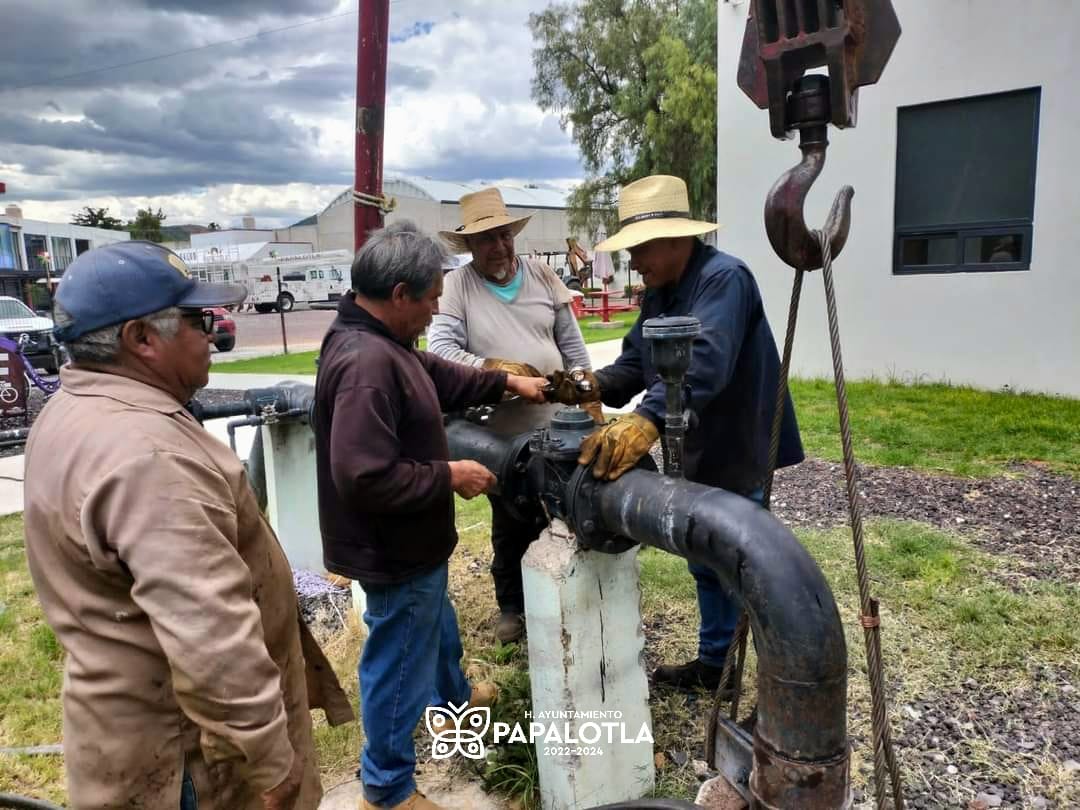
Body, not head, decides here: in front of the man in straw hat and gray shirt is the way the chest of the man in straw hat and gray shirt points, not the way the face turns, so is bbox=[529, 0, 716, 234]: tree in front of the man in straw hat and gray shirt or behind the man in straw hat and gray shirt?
behind

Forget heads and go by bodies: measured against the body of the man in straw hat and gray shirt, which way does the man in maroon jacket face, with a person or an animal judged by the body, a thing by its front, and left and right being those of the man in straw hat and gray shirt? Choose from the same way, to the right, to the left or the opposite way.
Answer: to the left

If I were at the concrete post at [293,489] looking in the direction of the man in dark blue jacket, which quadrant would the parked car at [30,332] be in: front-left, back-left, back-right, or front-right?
back-left

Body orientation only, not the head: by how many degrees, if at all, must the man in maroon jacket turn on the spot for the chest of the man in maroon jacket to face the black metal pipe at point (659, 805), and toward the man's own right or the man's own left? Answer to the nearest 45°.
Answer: approximately 45° to the man's own right

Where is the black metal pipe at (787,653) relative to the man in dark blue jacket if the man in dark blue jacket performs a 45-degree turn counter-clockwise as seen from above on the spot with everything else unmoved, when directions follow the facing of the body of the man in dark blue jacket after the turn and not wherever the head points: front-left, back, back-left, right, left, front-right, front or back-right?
front-left

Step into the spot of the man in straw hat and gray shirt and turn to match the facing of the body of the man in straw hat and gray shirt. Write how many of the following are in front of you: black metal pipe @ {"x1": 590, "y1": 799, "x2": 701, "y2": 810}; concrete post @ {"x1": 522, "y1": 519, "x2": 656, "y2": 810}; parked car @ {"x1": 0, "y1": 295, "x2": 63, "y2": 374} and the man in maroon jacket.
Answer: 3

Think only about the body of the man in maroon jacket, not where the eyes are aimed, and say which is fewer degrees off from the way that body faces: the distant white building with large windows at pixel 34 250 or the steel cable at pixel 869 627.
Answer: the steel cable

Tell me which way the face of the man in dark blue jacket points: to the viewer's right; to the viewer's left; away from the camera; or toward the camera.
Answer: to the viewer's left

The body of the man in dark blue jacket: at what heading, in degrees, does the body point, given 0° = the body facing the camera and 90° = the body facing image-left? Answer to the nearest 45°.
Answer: approximately 90°

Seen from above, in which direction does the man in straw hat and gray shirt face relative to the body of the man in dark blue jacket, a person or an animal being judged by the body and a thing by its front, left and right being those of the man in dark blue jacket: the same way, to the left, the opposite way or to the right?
to the left

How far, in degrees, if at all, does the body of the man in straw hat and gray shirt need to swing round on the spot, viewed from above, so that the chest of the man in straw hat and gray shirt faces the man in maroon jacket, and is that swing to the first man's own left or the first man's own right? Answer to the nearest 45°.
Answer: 0° — they already face them

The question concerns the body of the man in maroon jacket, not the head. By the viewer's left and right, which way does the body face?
facing to the right of the viewer

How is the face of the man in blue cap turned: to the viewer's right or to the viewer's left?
to the viewer's right
